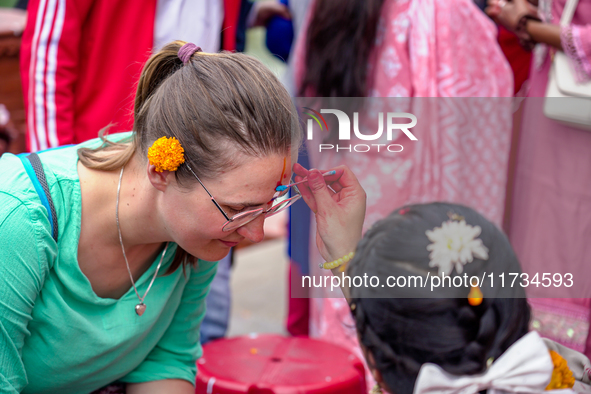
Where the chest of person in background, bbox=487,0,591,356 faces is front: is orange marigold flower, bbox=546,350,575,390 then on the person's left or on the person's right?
on the person's left

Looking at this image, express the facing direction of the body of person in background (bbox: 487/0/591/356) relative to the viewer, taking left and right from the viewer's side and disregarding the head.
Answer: facing to the left of the viewer

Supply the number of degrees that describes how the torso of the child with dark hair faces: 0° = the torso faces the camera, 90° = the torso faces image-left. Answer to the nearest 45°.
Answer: approximately 135°

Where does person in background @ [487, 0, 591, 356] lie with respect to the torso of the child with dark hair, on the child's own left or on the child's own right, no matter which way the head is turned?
on the child's own right

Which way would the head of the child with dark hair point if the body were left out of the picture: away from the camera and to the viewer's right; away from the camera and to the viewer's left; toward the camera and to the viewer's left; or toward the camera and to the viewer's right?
away from the camera and to the viewer's left

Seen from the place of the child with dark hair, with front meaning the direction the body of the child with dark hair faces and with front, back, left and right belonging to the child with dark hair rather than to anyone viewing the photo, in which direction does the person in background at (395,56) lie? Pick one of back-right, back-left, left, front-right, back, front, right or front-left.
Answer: front-right

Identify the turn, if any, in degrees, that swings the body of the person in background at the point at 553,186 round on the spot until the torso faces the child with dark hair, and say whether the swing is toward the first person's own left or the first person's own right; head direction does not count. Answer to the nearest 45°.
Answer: approximately 90° to the first person's own left
